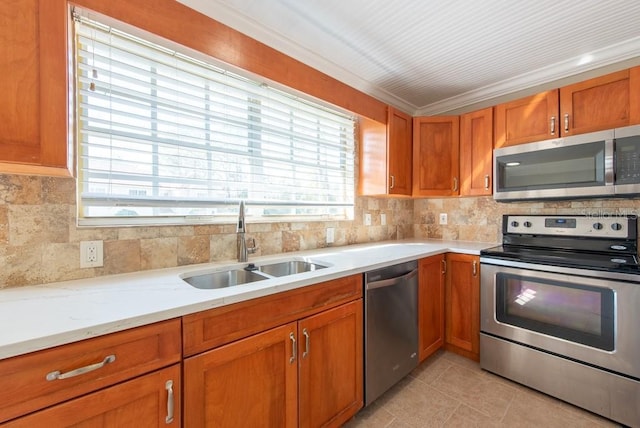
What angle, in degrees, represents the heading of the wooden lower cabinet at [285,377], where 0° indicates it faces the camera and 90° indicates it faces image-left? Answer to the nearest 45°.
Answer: approximately 315°

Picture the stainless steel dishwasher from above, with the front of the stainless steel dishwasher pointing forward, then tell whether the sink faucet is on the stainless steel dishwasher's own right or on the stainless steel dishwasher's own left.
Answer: on the stainless steel dishwasher's own right

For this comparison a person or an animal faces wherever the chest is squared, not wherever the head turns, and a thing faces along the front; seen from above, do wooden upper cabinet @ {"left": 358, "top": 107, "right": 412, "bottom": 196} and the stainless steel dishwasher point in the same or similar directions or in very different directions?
same or similar directions

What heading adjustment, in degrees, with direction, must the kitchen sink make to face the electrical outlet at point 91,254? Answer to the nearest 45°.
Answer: approximately 135° to its right

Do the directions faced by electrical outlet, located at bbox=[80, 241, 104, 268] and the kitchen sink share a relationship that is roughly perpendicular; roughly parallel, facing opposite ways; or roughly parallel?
roughly parallel

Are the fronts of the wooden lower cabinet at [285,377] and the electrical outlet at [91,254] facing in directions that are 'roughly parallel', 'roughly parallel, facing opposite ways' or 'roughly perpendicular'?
roughly parallel

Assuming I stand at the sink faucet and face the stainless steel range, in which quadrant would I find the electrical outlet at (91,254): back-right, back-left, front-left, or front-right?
back-right

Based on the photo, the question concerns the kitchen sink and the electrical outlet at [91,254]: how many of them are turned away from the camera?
0

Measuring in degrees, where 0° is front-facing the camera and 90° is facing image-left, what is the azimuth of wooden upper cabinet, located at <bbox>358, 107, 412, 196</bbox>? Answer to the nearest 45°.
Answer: approximately 315°

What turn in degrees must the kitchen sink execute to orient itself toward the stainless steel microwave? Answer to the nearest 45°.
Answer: approximately 45° to its left

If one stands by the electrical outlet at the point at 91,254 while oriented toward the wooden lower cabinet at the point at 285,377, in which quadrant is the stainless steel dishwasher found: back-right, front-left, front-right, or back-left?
front-left

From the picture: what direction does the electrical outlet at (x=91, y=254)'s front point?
toward the camera

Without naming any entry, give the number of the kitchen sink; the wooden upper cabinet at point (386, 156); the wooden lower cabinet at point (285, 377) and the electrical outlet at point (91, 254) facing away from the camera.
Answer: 0

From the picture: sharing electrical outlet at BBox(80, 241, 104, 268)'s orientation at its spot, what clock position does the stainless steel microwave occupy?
The stainless steel microwave is roughly at 10 o'clock from the electrical outlet.
